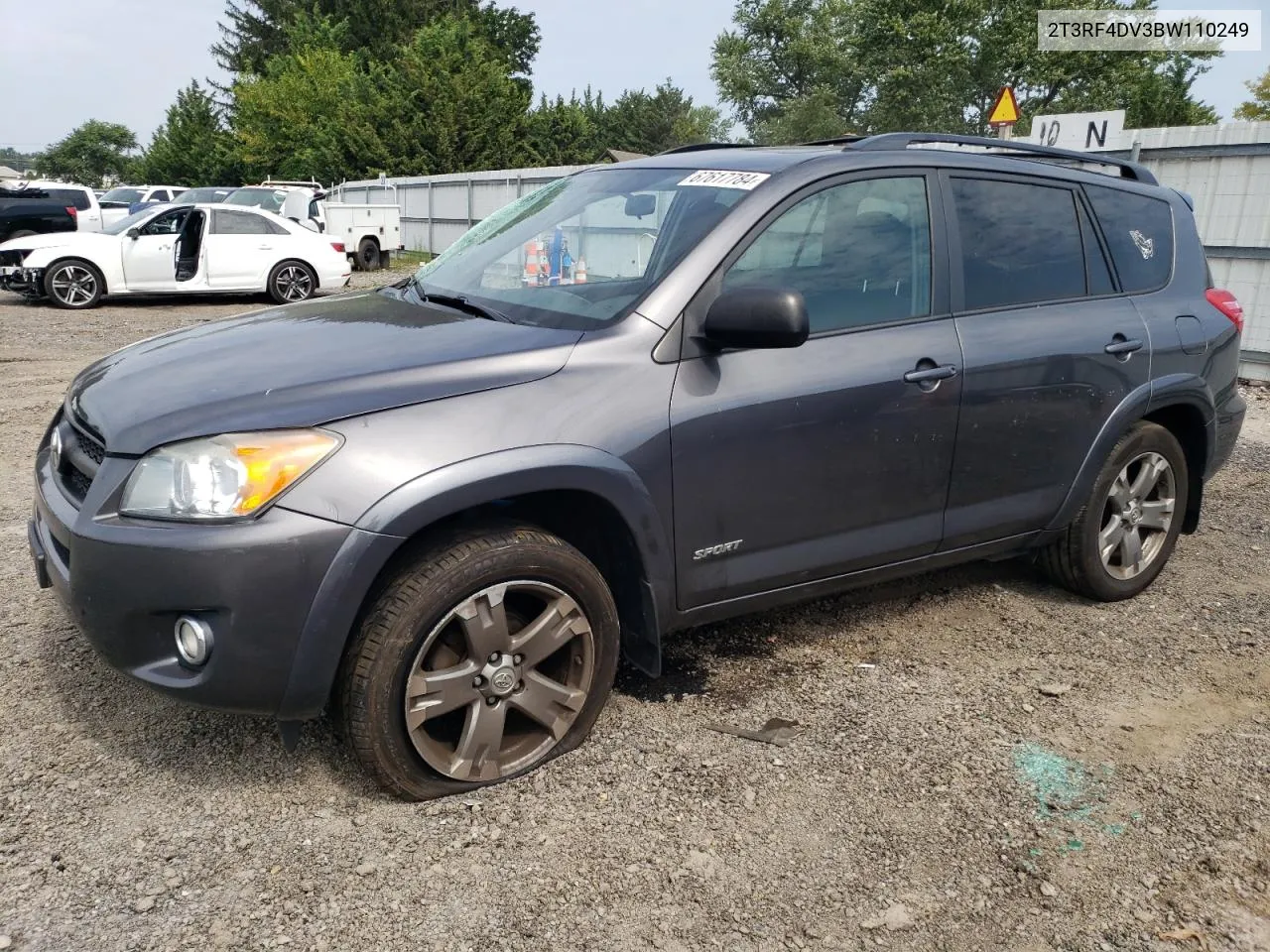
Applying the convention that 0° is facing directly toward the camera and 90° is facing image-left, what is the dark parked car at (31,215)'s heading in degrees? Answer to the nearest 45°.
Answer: approximately 90°

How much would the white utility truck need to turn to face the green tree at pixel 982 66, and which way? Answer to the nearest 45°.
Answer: approximately 180°

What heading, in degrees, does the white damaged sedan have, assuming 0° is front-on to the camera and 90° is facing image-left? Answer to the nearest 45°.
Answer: approximately 90°

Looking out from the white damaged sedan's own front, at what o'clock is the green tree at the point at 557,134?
The green tree is roughly at 4 o'clock from the white damaged sedan.

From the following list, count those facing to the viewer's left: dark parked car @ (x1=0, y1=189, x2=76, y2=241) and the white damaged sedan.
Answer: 2

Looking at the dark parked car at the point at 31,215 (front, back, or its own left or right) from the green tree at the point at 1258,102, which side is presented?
back

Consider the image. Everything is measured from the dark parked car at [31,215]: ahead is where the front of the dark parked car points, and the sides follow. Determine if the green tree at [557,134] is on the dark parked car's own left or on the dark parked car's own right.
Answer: on the dark parked car's own right
